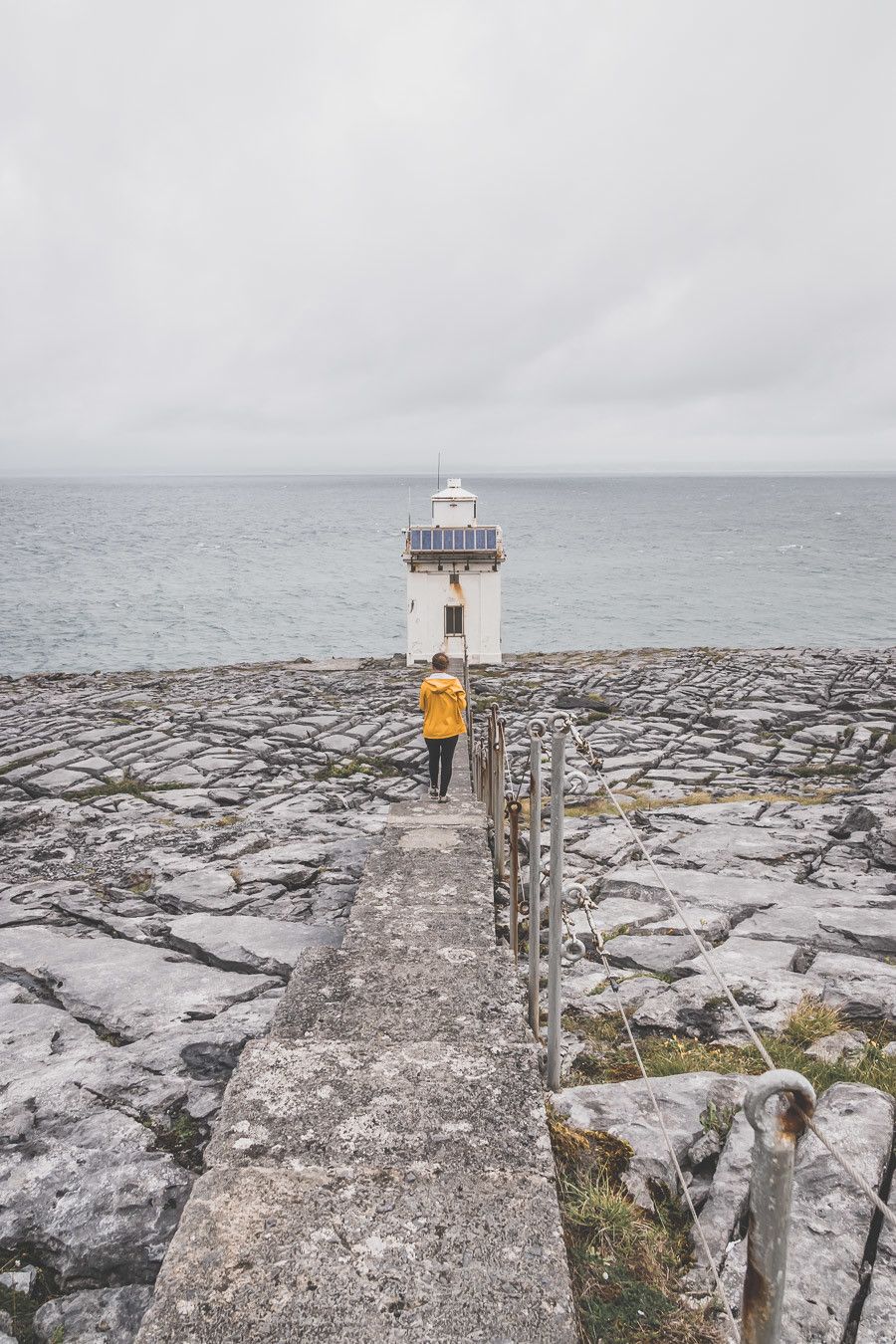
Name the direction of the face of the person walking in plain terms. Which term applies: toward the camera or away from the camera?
away from the camera

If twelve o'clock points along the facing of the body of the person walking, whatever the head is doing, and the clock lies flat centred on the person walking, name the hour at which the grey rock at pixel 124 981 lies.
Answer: The grey rock is roughly at 7 o'clock from the person walking.

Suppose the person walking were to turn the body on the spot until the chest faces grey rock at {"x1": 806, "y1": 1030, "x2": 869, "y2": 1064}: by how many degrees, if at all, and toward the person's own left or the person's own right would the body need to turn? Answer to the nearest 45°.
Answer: approximately 135° to the person's own right

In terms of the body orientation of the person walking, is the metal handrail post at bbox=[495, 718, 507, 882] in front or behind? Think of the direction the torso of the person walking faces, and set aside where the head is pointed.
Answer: behind

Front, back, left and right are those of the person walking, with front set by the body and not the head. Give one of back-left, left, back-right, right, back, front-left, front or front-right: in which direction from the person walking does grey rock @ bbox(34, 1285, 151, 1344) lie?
back

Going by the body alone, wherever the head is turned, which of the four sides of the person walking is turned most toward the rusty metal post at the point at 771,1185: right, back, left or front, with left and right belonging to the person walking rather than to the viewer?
back

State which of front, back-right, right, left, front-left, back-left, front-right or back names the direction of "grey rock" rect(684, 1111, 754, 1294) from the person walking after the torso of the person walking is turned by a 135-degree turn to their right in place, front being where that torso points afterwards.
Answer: front-right

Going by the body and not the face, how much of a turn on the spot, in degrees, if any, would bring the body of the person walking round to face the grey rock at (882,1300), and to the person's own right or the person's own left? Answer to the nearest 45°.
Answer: approximately 180°

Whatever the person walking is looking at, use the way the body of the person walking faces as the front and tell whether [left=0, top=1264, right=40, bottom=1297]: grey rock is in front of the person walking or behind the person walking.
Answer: behind

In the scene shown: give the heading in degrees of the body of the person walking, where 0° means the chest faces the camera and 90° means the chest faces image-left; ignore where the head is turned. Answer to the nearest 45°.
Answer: approximately 180°

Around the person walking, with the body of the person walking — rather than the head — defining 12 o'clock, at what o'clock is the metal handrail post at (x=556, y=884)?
The metal handrail post is roughly at 6 o'clock from the person walking.

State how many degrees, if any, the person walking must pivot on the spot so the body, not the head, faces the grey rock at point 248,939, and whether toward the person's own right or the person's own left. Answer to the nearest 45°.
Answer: approximately 135° to the person's own left

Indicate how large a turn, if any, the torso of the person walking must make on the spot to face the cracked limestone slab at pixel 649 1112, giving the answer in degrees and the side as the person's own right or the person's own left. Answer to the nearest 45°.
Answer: approximately 180°
